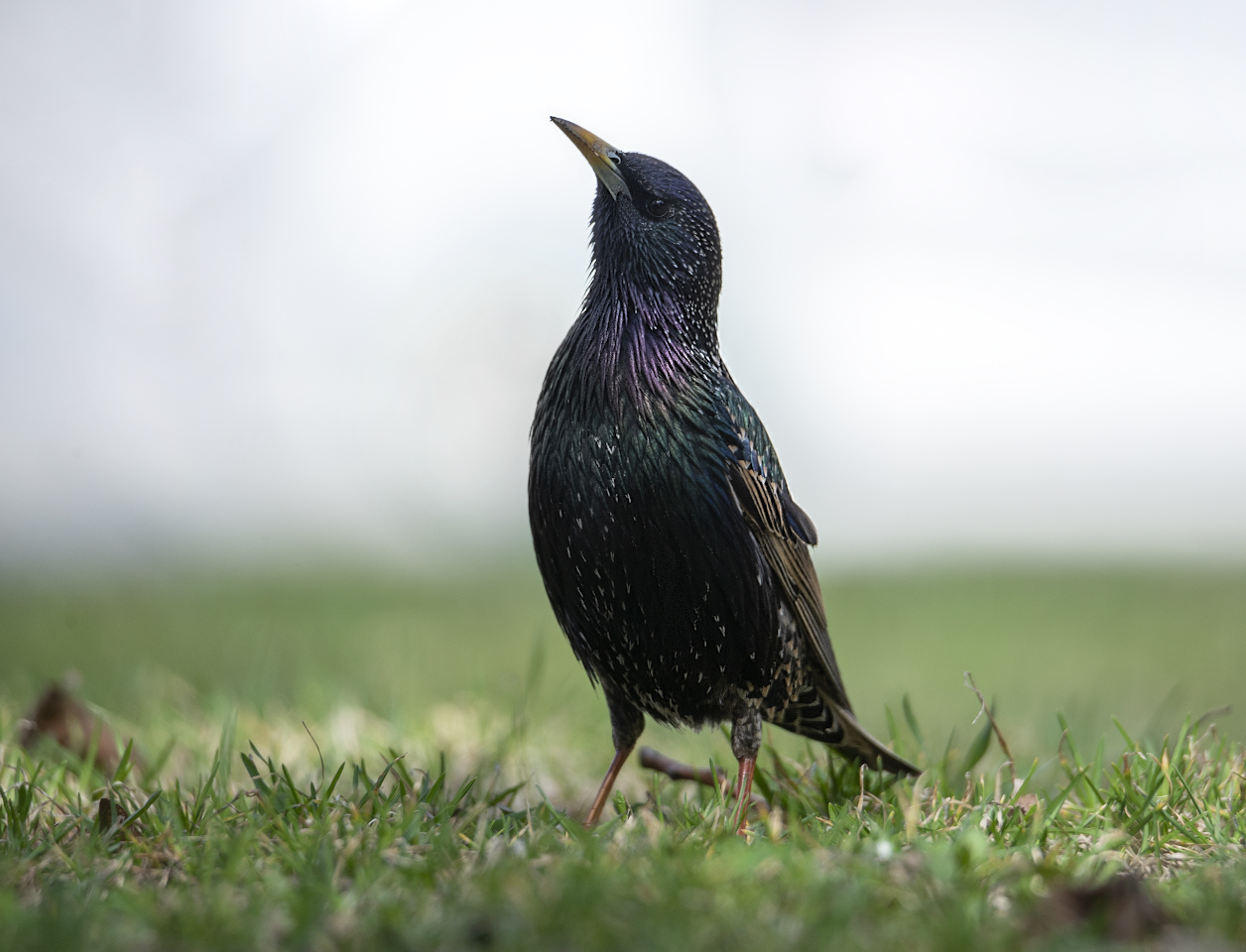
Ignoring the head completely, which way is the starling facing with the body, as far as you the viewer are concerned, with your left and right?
facing the viewer and to the left of the viewer
